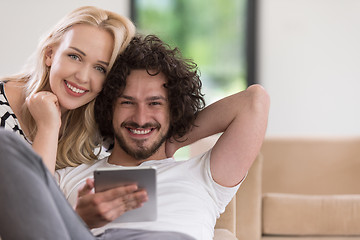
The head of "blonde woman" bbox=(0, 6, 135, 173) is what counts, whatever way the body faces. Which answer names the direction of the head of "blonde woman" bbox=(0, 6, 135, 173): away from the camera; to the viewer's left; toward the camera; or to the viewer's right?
toward the camera

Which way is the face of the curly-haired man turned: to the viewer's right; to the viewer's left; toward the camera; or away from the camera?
toward the camera

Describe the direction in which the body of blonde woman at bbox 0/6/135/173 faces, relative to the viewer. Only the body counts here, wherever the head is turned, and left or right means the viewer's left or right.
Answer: facing the viewer and to the right of the viewer

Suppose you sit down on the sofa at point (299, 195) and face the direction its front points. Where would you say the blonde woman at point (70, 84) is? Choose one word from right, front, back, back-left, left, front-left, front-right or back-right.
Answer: front-right

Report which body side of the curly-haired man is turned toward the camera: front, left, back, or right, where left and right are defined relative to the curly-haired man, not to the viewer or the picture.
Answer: front
